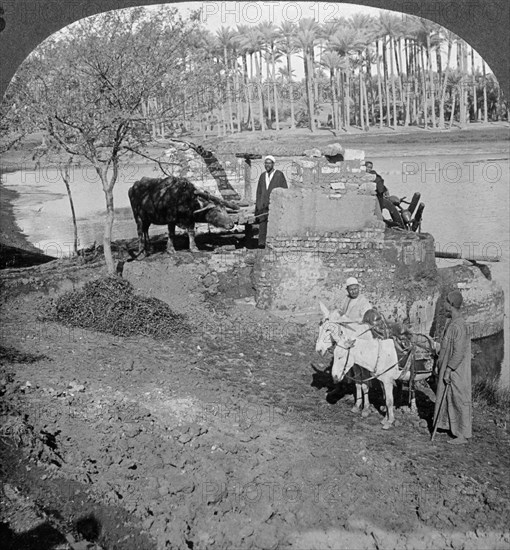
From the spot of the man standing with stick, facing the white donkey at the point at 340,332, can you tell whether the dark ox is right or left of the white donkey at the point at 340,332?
right

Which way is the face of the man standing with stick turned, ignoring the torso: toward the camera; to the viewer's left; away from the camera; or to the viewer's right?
to the viewer's left

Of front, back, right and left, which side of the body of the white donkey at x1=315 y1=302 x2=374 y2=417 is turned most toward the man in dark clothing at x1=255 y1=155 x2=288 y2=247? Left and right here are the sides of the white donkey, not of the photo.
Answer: right

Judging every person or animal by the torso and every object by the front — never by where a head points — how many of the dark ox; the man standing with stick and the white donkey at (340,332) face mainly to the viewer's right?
1

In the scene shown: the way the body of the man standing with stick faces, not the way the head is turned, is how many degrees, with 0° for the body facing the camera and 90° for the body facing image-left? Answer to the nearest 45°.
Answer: approximately 90°

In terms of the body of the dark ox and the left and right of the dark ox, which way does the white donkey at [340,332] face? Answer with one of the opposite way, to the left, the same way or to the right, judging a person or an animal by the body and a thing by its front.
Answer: the opposite way

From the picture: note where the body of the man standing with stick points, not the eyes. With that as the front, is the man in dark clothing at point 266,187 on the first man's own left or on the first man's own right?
on the first man's own right

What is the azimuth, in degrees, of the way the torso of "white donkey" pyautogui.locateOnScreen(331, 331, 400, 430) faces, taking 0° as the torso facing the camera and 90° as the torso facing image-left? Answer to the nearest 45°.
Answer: approximately 90°

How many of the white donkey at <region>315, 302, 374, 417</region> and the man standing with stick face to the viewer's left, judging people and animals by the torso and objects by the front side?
2

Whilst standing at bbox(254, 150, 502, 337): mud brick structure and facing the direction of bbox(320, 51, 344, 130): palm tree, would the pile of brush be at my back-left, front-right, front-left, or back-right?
back-left

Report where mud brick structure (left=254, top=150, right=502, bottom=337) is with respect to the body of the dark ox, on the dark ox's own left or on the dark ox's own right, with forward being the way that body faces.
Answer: on the dark ox's own right

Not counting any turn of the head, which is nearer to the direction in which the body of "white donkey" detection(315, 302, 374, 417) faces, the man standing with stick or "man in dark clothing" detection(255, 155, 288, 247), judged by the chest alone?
the man in dark clothing

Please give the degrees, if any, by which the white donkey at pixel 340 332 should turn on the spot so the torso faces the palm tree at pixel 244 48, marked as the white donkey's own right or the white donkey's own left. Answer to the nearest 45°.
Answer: approximately 90° to the white donkey's own right

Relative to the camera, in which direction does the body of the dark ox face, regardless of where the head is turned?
to the viewer's right

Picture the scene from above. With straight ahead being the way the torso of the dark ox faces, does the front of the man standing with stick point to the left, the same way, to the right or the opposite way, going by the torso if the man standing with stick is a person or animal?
the opposite way
